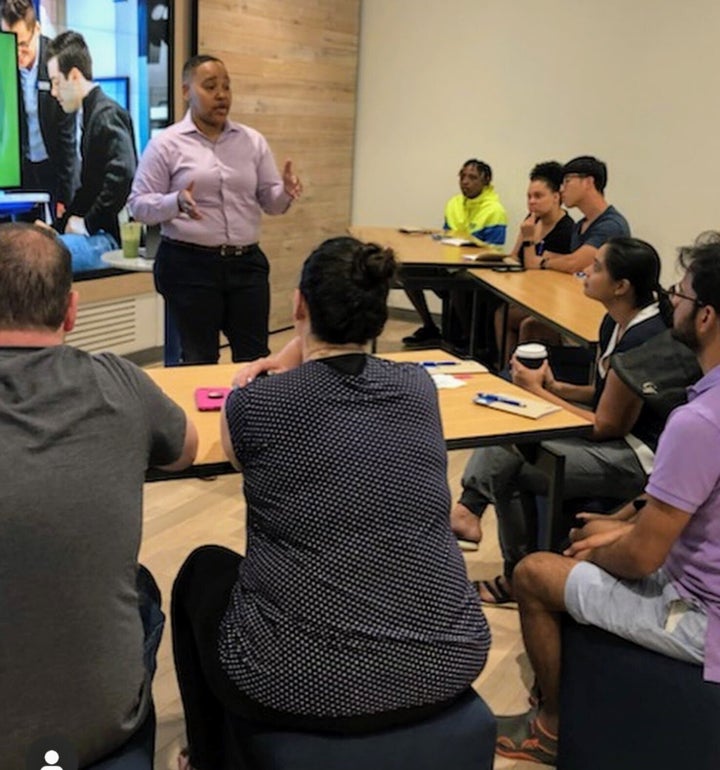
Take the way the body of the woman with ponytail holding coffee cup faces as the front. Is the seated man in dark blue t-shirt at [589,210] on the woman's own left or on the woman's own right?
on the woman's own right

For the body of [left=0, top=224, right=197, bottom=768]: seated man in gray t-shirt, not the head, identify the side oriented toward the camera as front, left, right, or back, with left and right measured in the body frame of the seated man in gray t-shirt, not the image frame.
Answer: back

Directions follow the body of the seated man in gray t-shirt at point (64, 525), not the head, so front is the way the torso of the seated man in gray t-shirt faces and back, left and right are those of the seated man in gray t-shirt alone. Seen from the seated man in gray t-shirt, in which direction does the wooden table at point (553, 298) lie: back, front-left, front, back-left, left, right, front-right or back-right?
front-right

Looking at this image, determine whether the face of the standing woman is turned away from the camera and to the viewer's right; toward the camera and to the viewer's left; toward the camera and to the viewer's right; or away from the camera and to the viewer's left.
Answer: toward the camera and to the viewer's right

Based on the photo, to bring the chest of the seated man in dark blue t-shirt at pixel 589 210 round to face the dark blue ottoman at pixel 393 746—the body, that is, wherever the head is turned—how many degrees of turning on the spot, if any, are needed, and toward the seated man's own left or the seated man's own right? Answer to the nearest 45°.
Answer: approximately 90° to the seated man's own left

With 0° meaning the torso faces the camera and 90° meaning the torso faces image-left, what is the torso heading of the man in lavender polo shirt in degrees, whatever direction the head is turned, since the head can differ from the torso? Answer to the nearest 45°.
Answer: approximately 90°

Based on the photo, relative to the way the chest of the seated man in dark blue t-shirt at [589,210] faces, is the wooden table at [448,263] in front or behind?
in front

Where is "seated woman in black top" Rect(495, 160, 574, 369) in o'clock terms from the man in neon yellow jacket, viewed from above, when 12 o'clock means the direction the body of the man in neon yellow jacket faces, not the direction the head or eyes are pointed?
The seated woman in black top is roughly at 10 o'clock from the man in neon yellow jacket.

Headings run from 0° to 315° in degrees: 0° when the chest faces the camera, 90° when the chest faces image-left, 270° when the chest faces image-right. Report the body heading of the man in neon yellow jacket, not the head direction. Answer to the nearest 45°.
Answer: approximately 45°

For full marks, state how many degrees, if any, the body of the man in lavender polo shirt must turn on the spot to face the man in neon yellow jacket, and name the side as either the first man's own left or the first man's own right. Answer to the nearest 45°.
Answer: approximately 90° to the first man's own right

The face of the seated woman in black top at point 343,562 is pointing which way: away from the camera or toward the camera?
away from the camera
